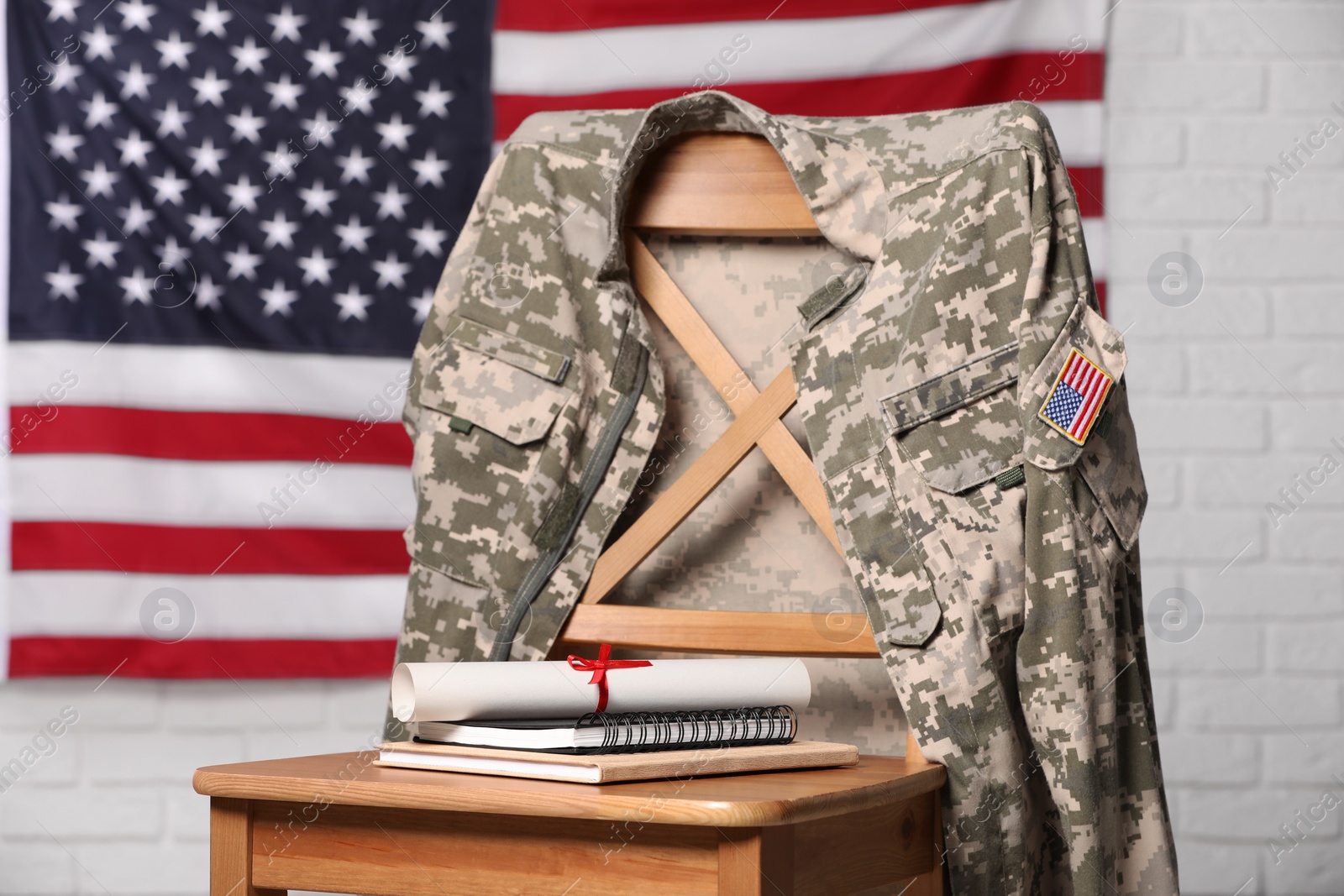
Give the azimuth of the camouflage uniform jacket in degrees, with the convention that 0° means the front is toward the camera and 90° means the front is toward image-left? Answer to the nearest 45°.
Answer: approximately 45°

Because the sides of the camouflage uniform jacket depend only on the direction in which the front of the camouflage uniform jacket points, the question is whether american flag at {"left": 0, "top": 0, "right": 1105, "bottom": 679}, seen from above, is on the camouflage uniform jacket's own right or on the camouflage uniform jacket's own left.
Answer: on the camouflage uniform jacket's own right
